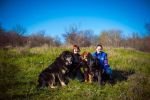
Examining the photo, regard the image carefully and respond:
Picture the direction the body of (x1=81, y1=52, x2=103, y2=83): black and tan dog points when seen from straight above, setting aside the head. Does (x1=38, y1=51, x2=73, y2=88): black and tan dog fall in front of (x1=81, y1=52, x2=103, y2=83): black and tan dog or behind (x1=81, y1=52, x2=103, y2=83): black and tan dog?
in front

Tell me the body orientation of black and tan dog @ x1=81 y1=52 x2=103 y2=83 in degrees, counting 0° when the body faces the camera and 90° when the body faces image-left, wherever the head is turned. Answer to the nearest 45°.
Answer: approximately 45°
